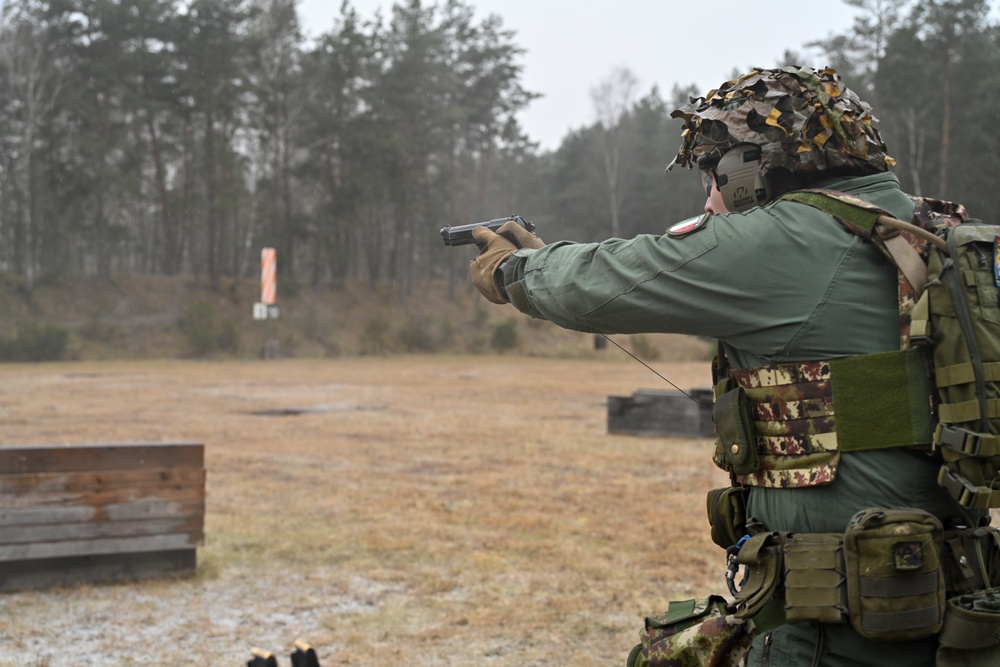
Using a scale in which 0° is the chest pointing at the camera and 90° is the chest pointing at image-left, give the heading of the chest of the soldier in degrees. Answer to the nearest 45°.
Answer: approximately 90°

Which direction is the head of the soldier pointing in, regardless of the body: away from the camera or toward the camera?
away from the camera

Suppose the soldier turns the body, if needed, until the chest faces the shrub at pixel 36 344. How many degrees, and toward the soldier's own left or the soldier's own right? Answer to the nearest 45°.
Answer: approximately 45° to the soldier's own right

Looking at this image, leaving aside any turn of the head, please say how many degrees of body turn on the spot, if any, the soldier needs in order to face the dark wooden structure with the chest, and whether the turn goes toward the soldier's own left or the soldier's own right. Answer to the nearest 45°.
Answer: approximately 90° to the soldier's own right

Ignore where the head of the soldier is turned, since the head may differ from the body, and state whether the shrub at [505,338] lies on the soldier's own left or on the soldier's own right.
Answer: on the soldier's own right

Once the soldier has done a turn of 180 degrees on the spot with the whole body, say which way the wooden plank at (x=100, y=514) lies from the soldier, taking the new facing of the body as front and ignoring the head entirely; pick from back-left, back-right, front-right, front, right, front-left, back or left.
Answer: back-left
